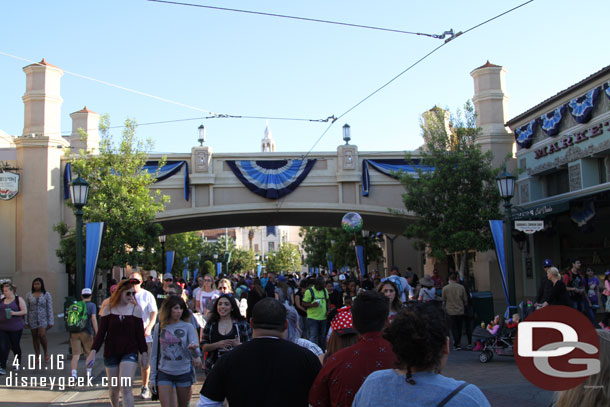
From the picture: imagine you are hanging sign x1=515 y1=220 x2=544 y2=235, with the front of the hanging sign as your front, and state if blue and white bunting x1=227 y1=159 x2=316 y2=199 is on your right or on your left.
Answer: on your right

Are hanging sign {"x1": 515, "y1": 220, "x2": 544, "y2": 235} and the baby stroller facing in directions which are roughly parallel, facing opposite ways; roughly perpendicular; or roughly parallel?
roughly perpendicular

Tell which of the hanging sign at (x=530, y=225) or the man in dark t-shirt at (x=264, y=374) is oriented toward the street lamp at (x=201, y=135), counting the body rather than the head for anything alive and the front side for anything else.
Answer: the man in dark t-shirt

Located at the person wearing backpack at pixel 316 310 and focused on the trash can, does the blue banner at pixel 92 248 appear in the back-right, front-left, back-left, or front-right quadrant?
back-left

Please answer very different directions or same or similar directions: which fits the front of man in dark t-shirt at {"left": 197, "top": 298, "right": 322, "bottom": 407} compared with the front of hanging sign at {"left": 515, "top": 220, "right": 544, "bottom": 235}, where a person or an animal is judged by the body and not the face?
very different directions

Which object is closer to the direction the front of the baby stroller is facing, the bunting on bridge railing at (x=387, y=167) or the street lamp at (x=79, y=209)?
the street lamp

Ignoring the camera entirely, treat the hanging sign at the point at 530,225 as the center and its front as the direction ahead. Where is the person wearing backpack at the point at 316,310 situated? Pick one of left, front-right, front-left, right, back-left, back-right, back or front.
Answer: front-right

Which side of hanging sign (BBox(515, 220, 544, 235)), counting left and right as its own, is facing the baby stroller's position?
front

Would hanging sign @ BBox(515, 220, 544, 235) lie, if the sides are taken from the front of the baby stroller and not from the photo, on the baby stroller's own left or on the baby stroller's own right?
on the baby stroller's own right

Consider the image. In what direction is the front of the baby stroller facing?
to the viewer's left

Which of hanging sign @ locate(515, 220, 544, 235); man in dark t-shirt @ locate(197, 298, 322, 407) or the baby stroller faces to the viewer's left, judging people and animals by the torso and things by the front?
the baby stroller

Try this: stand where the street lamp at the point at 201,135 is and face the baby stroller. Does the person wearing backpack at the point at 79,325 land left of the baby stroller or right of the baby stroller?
right

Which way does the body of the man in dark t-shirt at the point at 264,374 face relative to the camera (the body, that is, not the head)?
away from the camera

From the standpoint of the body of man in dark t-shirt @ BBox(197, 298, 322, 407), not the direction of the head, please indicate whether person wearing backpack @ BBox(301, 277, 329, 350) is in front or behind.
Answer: in front

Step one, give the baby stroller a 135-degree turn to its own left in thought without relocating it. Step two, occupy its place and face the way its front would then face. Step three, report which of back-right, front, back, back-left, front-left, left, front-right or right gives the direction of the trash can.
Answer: back-left

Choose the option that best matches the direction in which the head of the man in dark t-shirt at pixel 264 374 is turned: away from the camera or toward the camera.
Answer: away from the camera

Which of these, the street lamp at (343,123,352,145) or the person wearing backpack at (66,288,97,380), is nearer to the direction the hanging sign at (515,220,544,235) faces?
the person wearing backpack

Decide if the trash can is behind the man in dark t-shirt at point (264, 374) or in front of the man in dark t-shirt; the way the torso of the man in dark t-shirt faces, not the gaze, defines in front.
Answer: in front

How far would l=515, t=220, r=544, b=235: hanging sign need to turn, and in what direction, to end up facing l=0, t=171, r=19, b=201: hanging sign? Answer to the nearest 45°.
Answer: approximately 90° to its right

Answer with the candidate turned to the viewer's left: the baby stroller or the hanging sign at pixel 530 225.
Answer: the baby stroller
